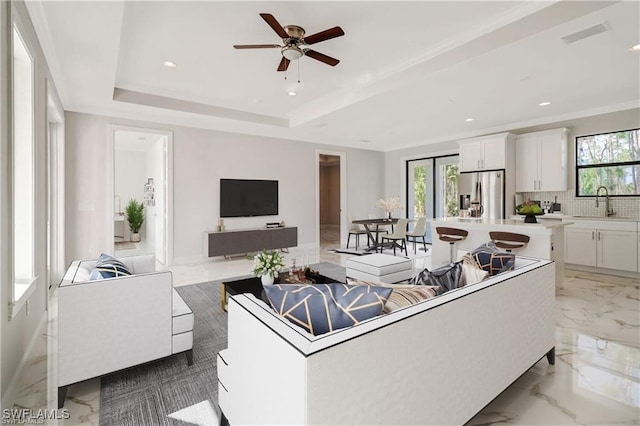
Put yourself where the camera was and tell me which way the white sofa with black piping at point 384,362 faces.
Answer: facing away from the viewer and to the left of the viewer

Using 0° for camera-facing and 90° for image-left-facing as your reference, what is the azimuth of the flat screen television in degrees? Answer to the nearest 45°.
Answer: approximately 315°

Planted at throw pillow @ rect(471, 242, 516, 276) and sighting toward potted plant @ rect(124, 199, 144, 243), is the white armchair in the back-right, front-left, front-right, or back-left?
front-left

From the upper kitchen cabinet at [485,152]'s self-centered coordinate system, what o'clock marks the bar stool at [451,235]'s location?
The bar stool is roughly at 11 o'clock from the upper kitchen cabinet.

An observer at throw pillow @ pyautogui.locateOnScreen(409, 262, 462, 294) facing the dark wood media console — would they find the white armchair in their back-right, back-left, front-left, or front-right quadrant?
front-left

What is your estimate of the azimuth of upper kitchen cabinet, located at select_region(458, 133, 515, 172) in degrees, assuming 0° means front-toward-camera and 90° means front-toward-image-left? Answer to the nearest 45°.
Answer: approximately 45°

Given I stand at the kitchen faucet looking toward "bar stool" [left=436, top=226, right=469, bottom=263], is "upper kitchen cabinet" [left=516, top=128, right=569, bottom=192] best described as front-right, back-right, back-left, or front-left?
front-right

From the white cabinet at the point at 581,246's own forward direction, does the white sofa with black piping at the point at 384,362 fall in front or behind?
in front

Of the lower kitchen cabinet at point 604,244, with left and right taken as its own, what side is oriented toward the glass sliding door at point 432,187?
right

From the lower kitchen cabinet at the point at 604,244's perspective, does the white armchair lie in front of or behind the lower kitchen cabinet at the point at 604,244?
in front

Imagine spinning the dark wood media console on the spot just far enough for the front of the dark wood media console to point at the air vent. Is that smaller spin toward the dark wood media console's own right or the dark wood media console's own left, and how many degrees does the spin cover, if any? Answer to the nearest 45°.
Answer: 0° — it already faces it

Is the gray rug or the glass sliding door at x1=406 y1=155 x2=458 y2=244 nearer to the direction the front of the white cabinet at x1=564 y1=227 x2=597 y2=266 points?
the gray rug

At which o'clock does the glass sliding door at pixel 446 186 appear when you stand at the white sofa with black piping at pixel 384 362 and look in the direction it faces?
The glass sliding door is roughly at 2 o'clock from the white sofa with black piping.

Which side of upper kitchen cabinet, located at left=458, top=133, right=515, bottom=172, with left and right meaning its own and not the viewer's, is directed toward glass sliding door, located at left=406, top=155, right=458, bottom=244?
right

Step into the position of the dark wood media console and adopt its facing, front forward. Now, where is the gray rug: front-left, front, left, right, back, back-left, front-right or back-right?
front-right

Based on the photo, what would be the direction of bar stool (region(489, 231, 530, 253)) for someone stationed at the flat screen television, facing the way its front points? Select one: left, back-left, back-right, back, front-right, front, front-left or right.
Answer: front

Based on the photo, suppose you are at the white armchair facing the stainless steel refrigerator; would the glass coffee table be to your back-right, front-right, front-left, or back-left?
front-left

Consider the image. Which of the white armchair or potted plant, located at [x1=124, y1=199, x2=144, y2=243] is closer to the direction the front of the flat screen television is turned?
the white armchair

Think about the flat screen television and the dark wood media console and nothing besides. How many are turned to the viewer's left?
0

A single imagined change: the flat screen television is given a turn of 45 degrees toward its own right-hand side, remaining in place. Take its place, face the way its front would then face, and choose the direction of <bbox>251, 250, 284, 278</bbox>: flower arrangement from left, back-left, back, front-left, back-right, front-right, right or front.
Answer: front

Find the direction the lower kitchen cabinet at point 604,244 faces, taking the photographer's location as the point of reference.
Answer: facing the viewer and to the left of the viewer

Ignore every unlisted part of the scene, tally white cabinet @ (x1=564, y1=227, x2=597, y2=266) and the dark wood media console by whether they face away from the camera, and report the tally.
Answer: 0
